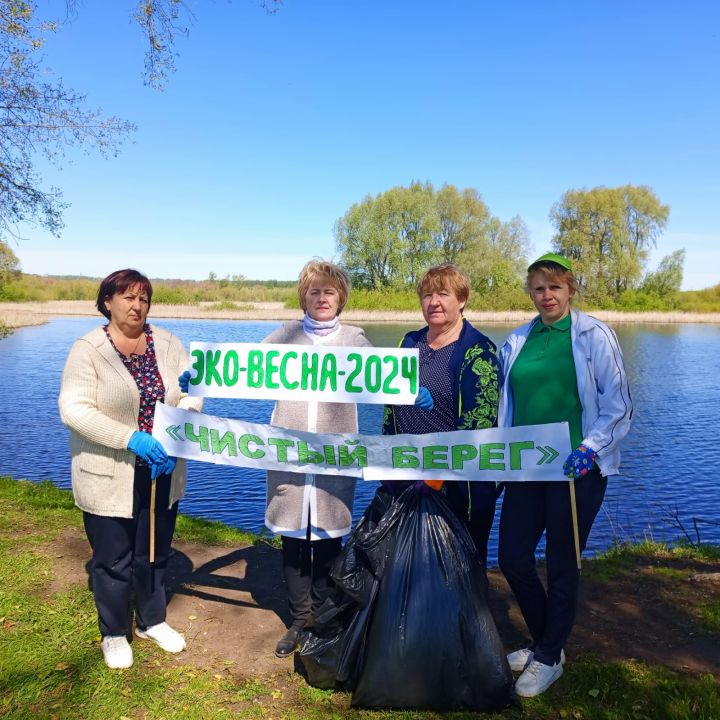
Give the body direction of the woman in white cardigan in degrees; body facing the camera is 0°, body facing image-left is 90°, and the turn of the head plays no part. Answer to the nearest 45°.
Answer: approximately 315°

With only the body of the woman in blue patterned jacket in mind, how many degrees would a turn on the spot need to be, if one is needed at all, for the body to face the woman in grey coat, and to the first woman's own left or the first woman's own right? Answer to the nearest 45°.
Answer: approximately 45° to the first woman's own right

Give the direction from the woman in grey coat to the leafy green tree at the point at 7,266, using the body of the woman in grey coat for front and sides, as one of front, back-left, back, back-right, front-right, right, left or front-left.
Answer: back-right

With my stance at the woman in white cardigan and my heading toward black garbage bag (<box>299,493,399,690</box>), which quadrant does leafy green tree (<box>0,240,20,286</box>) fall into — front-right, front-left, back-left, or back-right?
back-left

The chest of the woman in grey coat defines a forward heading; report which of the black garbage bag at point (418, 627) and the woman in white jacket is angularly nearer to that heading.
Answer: the black garbage bag

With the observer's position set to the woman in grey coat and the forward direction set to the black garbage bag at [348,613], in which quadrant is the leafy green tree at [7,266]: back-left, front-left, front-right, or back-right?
back-right

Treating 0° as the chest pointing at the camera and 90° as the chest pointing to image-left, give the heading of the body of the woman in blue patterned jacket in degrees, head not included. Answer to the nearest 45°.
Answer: approximately 45°
